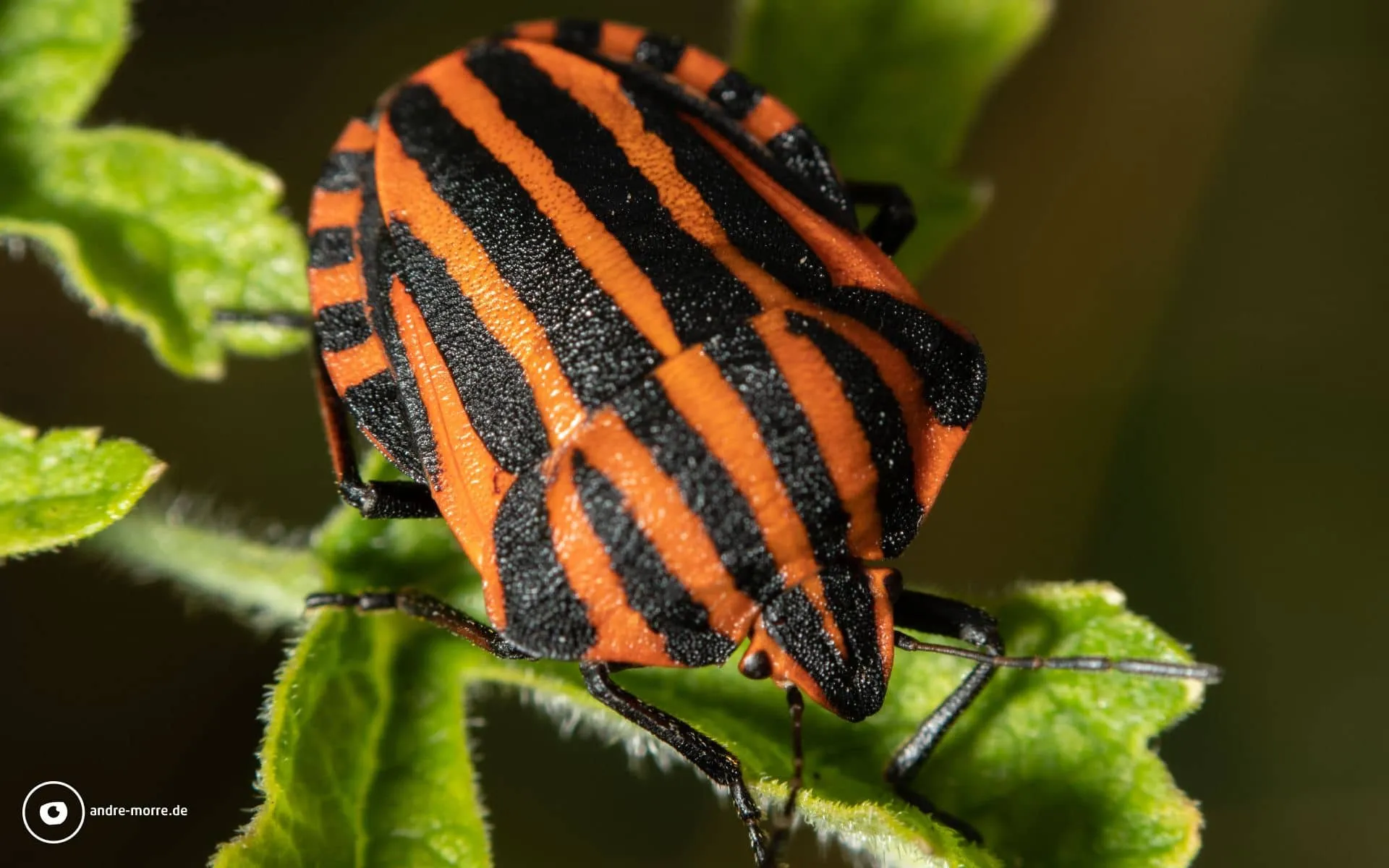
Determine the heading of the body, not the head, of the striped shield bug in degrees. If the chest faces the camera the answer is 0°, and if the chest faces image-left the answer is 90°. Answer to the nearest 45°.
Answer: approximately 315°

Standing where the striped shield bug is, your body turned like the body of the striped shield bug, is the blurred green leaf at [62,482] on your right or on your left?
on your right

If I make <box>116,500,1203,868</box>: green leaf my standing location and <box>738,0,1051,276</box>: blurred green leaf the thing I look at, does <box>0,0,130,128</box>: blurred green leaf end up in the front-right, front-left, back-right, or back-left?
front-left

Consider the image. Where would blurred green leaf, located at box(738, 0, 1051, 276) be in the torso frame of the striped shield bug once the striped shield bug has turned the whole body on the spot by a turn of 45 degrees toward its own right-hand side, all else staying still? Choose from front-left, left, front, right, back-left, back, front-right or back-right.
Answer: back

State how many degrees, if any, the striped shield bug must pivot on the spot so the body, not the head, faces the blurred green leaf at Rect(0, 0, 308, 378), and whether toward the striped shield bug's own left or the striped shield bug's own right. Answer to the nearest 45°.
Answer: approximately 135° to the striped shield bug's own right

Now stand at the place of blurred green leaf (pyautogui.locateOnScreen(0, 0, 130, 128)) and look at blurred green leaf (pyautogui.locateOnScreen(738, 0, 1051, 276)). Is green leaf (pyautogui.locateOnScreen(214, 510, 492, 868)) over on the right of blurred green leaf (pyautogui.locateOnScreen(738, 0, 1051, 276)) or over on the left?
right

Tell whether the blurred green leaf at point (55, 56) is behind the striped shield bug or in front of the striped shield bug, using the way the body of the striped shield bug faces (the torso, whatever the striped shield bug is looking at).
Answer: behind
